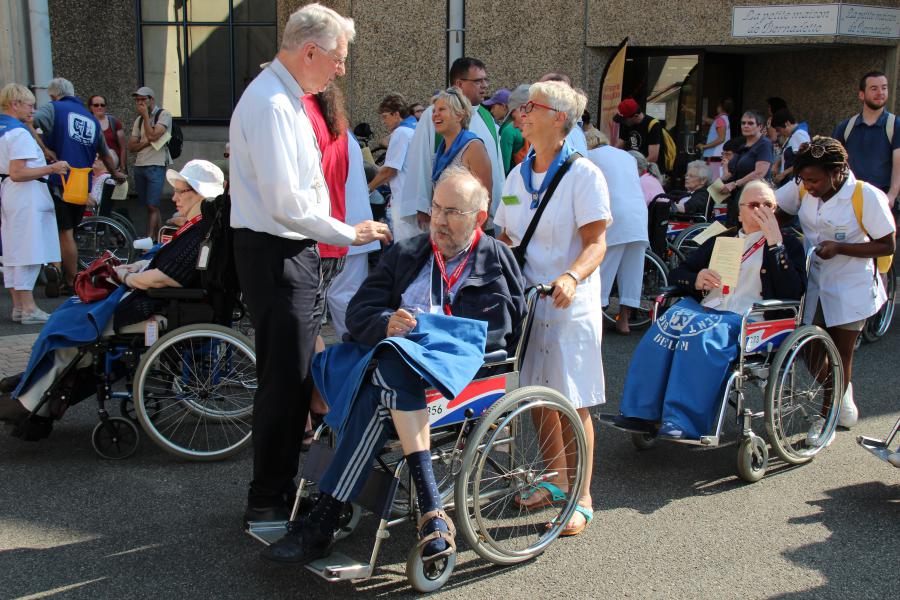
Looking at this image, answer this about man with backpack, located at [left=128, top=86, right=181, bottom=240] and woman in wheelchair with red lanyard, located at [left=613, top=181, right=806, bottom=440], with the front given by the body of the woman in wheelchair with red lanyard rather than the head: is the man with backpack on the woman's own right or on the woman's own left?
on the woman's own right

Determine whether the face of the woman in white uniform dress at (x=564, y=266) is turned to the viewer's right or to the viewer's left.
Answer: to the viewer's left

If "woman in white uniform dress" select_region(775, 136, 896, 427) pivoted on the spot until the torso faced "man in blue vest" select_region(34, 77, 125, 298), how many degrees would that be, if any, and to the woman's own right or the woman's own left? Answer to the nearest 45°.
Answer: approximately 45° to the woman's own right

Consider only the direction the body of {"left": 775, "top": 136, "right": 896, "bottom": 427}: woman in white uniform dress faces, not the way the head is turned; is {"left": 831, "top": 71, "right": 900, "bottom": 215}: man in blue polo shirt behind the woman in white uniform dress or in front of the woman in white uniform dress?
behind

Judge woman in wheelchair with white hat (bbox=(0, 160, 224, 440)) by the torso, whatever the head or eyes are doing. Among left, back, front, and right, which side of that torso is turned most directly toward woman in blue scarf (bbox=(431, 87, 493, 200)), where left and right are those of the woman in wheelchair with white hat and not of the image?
back

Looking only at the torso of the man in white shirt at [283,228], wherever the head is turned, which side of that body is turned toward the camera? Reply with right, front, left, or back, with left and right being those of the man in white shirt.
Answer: right

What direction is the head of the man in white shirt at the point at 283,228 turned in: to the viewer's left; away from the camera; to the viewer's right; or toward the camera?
to the viewer's right

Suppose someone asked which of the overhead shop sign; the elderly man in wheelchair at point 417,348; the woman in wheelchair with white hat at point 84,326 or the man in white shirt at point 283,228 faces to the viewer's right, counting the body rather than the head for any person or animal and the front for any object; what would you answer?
the man in white shirt

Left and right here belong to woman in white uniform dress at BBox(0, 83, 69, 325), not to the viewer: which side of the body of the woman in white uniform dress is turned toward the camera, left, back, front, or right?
right

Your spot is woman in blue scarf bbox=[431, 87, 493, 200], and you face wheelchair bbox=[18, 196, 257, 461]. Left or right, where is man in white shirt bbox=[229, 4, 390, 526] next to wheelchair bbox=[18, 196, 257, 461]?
left

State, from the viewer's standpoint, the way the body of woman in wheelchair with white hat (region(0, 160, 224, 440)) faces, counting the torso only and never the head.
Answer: to the viewer's left
